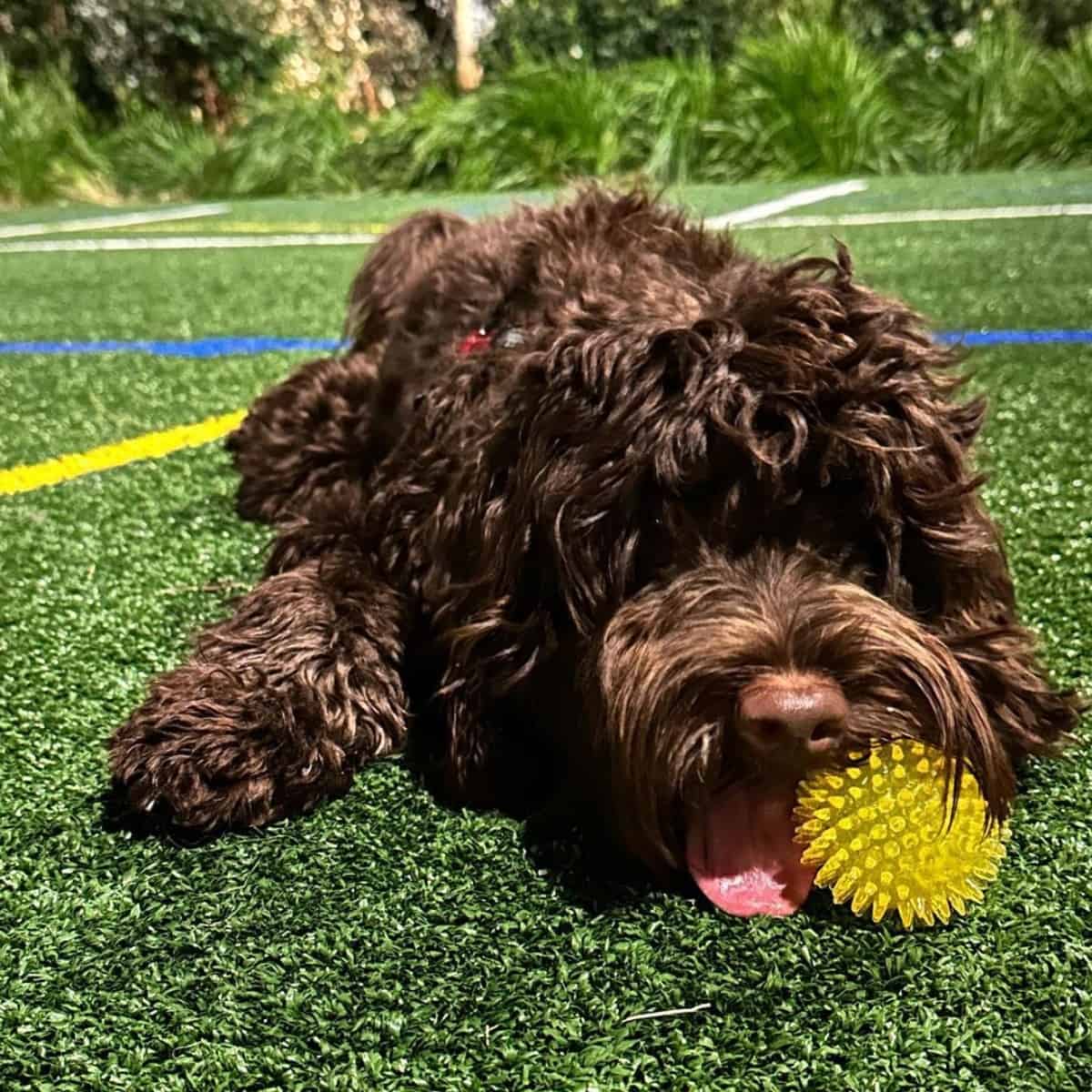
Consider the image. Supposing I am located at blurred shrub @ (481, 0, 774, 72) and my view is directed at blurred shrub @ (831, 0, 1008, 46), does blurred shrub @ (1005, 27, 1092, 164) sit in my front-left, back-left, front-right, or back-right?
front-right

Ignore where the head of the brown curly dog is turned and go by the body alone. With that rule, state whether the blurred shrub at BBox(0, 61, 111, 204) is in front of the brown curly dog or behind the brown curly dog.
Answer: behind

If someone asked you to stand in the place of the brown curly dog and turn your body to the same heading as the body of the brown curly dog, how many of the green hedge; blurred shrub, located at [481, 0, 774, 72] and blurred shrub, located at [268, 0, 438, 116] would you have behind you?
3

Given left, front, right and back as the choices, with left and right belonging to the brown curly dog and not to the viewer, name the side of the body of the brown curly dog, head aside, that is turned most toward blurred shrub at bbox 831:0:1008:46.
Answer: back

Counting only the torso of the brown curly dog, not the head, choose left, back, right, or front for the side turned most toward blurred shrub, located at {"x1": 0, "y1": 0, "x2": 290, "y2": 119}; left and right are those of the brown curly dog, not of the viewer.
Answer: back

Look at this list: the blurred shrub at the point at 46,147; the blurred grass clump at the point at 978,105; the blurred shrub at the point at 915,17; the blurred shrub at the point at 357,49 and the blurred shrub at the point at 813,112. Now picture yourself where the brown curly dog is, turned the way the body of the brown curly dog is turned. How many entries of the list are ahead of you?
0

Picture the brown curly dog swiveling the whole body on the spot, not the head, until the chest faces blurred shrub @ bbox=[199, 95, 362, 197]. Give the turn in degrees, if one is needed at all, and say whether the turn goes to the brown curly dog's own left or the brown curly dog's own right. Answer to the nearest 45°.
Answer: approximately 180°

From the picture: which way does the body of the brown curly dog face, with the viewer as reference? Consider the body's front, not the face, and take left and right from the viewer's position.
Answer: facing the viewer

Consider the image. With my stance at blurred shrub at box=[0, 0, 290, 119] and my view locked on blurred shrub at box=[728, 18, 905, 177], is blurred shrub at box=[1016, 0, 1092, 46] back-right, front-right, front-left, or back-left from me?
front-left

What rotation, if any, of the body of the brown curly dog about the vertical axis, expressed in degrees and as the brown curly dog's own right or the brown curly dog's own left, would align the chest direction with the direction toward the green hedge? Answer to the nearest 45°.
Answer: approximately 180°

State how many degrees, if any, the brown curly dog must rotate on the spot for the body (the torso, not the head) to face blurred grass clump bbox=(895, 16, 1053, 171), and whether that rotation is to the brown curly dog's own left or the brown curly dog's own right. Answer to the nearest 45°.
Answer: approximately 180°

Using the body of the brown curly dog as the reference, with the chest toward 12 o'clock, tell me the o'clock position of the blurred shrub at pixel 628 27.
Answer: The blurred shrub is roughly at 6 o'clock from the brown curly dog.
